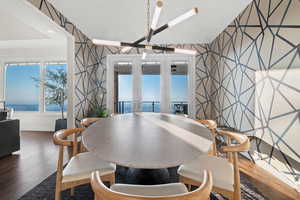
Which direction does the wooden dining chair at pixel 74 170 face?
to the viewer's right

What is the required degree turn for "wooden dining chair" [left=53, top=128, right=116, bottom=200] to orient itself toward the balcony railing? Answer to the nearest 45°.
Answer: approximately 45° to its left

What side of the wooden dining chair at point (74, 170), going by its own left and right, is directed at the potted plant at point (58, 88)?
left

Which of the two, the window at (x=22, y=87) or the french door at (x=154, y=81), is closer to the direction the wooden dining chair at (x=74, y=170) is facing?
the french door

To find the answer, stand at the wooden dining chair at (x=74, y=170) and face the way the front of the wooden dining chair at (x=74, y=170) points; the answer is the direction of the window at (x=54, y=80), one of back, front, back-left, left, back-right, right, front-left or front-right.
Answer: left

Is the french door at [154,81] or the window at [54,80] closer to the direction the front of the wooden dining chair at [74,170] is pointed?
the french door

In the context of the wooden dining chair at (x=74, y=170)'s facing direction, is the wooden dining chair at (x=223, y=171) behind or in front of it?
in front

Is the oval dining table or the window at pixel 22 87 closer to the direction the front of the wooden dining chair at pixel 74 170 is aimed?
the oval dining table

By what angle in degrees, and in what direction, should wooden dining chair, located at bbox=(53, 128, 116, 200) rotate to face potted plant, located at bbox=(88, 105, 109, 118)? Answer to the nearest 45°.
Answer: approximately 90° to its left
